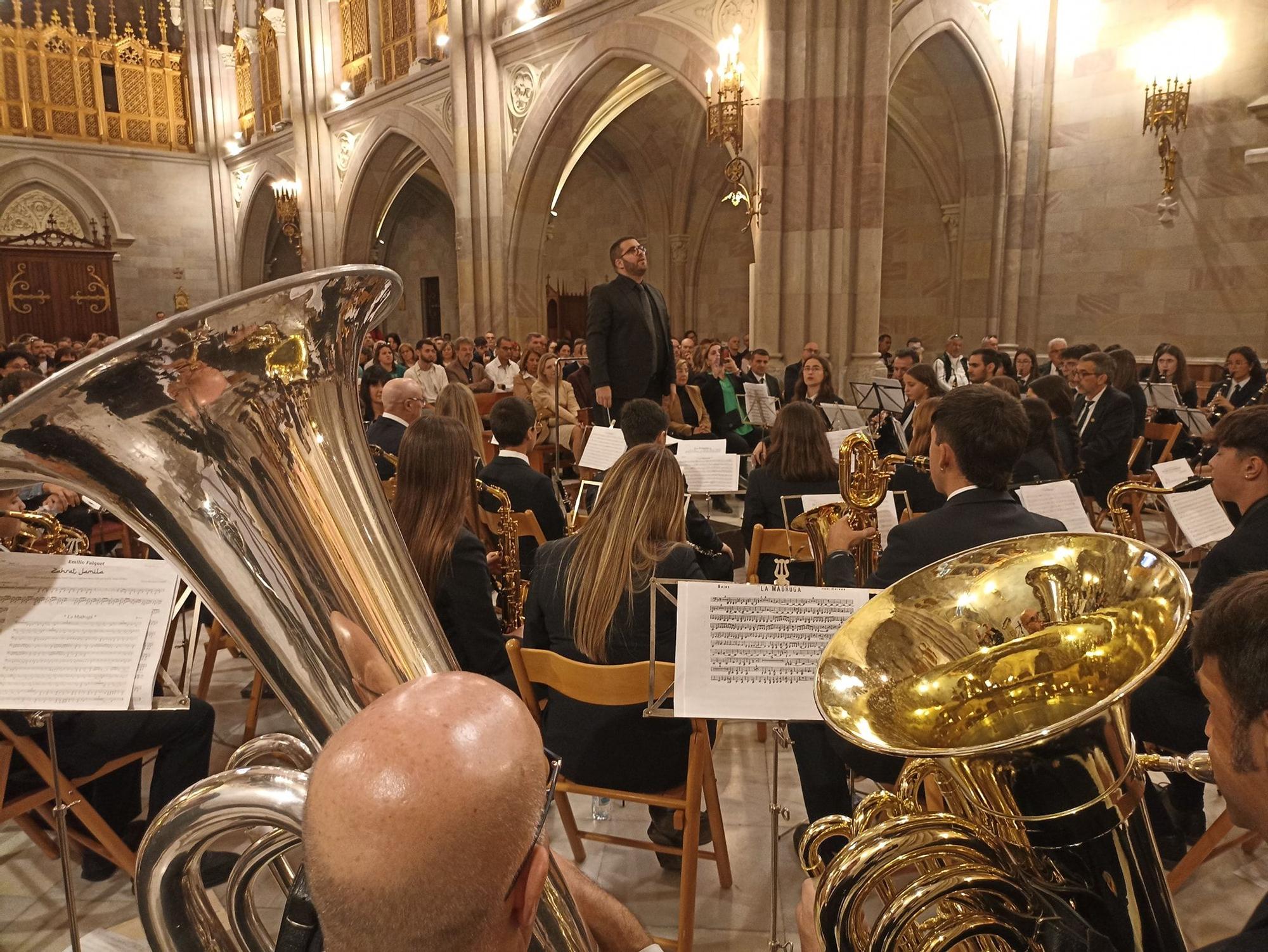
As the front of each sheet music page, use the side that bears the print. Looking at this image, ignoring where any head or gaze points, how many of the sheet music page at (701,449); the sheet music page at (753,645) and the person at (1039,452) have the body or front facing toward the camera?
2

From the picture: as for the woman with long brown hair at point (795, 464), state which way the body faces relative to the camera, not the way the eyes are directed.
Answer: away from the camera

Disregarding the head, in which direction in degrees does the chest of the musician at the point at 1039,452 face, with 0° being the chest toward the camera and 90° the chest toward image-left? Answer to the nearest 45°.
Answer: approximately 135°

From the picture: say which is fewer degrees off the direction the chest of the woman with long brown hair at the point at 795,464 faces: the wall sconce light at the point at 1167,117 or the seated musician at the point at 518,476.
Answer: the wall sconce light

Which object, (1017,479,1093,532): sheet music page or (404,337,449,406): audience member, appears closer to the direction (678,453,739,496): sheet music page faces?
the sheet music page

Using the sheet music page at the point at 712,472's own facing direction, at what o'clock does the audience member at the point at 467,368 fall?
The audience member is roughly at 5 o'clock from the sheet music page.

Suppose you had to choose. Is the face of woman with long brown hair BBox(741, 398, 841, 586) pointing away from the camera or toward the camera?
away from the camera

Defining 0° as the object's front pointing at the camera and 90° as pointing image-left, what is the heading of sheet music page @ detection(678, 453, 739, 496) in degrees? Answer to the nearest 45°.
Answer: approximately 0°

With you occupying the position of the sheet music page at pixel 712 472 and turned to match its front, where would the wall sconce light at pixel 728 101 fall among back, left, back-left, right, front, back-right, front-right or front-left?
back

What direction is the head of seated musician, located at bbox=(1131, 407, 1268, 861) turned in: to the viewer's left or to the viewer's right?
to the viewer's left
